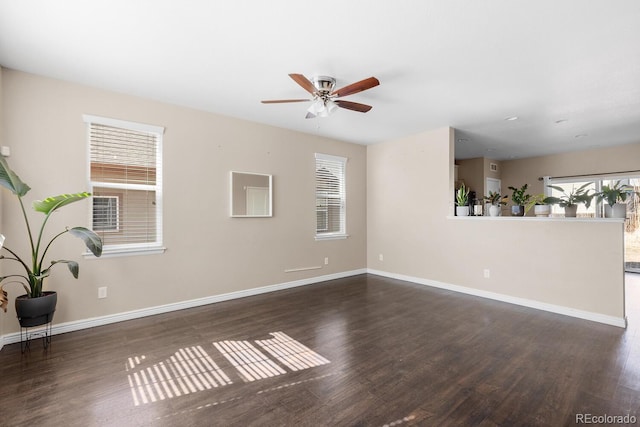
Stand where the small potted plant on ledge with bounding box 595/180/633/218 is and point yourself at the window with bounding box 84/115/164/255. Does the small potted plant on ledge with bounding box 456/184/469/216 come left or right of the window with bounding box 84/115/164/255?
right

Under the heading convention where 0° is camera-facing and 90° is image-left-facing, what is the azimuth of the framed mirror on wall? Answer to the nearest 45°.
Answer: approximately 315°

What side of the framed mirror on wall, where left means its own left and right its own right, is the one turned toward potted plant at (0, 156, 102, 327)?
right

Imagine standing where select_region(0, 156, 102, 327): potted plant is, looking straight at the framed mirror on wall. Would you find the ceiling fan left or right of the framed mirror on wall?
right

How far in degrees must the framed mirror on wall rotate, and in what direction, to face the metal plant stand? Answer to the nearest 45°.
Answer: approximately 90° to its right

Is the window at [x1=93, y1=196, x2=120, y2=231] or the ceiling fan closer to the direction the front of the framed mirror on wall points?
the ceiling fan

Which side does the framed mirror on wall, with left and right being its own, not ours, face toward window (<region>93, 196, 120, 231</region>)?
right

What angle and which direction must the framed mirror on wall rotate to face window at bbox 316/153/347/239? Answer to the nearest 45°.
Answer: approximately 90° to its left

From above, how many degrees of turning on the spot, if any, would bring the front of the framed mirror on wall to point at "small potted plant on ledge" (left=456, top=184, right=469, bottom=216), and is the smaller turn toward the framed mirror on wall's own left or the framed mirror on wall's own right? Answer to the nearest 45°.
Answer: approximately 45° to the framed mirror on wall's own left
